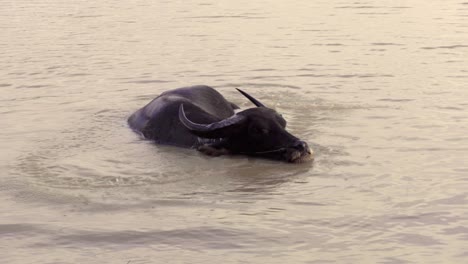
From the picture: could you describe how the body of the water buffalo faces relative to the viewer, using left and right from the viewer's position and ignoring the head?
facing the viewer and to the right of the viewer
